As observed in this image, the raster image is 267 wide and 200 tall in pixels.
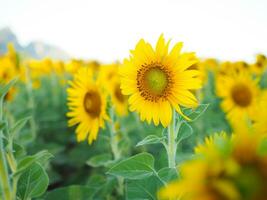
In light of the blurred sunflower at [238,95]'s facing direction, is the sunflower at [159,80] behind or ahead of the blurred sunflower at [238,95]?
ahead

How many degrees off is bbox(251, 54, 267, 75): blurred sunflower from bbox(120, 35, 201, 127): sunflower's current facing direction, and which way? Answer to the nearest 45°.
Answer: approximately 180°

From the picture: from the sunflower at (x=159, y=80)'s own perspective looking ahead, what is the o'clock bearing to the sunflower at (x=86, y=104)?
the sunflower at (x=86, y=104) is roughly at 5 o'clock from the sunflower at (x=159, y=80).

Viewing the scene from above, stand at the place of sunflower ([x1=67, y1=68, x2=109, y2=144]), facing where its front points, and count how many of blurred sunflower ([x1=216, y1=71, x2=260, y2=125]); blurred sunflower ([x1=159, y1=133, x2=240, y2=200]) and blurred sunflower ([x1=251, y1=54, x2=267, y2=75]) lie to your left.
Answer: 2

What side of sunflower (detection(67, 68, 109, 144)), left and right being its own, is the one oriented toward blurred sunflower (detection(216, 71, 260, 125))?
left

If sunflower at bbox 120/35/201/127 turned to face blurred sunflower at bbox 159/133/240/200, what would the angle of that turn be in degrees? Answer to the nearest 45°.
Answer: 0° — it already faces it

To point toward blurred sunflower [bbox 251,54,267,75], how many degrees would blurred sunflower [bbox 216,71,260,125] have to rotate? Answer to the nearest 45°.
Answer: approximately 180°

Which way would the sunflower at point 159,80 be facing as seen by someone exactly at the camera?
facing the viewer

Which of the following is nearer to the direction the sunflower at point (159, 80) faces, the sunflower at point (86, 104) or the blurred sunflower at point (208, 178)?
the blurred sunflower

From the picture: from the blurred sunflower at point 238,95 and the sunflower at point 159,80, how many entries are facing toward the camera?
2

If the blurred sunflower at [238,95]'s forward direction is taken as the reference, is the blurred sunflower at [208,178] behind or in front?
in front
